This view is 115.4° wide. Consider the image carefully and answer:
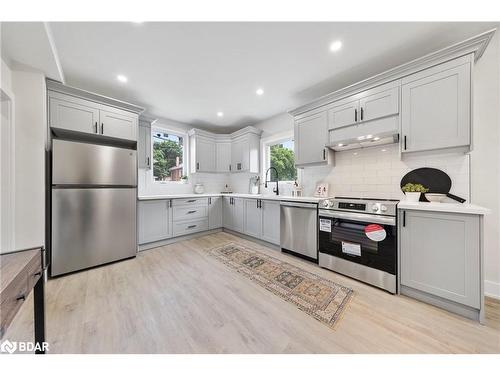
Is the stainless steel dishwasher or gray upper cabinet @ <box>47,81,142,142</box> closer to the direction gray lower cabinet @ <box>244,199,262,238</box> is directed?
the gray upper cabinet

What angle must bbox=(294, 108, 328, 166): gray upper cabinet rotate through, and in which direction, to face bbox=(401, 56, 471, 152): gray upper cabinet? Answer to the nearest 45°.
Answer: approximately 90° to its left

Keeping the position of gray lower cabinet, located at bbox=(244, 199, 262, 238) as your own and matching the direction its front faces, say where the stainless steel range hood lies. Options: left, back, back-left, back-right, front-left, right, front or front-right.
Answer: left

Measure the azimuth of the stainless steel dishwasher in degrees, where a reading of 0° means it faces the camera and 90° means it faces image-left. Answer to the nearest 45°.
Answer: approximately 45°

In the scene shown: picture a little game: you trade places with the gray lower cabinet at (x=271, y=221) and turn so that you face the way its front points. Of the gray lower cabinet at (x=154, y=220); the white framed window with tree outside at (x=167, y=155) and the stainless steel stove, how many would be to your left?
1

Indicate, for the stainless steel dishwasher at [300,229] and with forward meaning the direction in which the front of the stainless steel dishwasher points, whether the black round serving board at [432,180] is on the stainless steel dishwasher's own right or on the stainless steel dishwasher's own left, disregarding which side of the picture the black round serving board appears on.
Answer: on the stainless steel dishwasher's own left

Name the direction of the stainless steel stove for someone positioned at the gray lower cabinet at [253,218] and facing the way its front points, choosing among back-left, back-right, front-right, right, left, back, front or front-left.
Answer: left

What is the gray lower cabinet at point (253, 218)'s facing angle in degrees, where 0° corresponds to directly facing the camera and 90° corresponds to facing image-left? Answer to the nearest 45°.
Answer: approximately 45°
